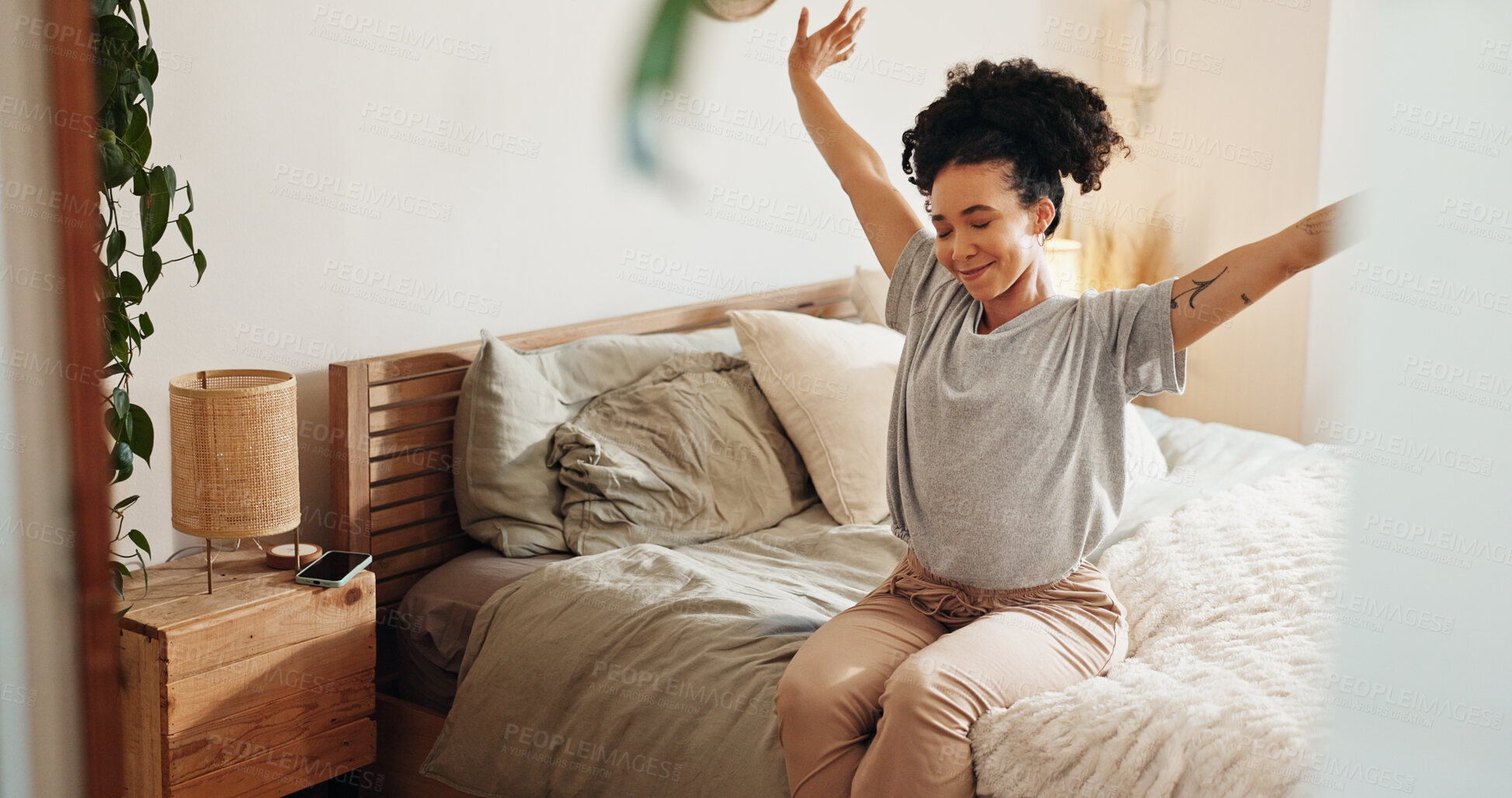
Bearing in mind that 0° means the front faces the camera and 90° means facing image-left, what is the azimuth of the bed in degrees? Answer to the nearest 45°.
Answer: approximately 315°

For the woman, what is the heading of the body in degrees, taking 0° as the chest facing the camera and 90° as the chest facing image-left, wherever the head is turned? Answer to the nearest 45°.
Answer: approximately 45°

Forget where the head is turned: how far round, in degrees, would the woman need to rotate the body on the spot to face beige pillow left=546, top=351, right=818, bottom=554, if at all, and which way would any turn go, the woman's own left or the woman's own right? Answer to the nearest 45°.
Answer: approximately 90° to the woman's own right

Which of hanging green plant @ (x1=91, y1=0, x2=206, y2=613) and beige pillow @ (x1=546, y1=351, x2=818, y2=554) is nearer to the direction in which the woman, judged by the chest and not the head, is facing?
the hanging green plant

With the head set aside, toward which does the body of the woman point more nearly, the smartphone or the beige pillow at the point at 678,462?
the smartphone

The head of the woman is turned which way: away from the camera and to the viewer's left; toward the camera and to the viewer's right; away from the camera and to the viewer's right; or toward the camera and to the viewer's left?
toward the camera and to the viewer's left

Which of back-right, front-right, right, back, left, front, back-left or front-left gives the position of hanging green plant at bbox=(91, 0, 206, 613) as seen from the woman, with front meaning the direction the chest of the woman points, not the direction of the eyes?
front-right

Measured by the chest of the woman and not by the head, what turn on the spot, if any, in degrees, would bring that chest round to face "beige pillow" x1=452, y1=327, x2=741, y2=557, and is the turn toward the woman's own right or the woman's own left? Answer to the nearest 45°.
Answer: approximately 90° to the woman's own right

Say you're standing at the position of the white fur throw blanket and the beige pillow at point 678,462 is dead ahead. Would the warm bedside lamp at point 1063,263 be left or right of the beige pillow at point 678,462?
right

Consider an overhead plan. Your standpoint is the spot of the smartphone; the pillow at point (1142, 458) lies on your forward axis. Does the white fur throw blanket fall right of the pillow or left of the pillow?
right

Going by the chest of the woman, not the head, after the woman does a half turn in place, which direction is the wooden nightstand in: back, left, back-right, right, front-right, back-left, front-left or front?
back-left
